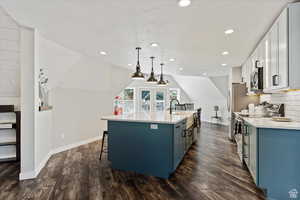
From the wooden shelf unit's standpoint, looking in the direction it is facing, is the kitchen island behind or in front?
in front

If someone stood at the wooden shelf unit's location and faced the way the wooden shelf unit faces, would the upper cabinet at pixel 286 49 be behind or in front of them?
in front

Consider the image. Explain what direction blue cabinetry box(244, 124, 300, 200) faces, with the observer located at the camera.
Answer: facing to the left of the viewer

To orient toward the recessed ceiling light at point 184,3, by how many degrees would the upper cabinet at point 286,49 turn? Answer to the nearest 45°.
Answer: approximately 45° to its left

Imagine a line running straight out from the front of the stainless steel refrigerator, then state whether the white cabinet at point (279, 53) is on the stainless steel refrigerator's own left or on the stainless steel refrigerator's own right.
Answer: on the stainless steel refrigerator's own left

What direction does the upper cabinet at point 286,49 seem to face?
to the viewer's left

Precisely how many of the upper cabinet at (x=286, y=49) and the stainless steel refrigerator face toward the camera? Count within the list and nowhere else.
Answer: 0

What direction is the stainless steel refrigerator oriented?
to the viewer's left

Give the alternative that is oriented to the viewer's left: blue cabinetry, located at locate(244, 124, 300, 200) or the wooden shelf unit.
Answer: the blue cabinetry
